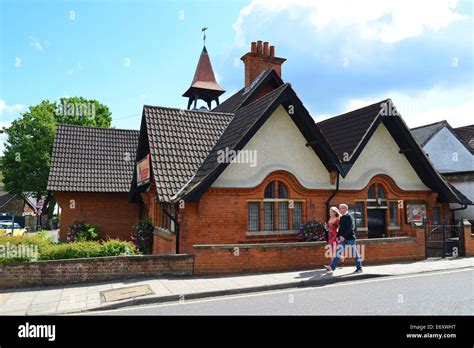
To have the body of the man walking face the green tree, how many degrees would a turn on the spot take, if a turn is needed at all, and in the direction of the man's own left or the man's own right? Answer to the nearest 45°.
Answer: approximately 45° to the man's own right

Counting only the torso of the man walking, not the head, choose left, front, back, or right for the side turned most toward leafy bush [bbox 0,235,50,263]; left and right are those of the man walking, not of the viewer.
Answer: front

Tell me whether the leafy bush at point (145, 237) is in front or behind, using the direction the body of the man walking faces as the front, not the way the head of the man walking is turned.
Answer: in front

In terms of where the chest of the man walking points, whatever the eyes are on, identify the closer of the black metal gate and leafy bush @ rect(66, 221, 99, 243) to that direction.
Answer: the leafy bush

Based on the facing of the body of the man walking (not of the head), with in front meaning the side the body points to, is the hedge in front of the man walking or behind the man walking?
in front

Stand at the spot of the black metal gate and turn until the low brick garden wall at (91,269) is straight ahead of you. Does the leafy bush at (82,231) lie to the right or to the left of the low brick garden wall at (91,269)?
right

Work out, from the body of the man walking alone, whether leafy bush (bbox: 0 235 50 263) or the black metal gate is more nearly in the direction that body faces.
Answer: the leafy bush

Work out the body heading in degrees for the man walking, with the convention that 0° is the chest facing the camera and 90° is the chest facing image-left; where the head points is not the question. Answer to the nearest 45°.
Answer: approximately 90°
